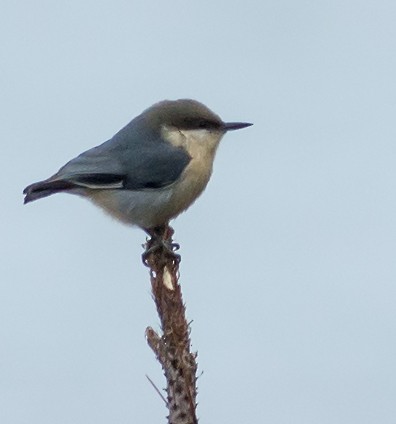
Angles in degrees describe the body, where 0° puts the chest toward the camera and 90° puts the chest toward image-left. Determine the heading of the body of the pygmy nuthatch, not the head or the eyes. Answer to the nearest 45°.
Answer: approximately 270°
